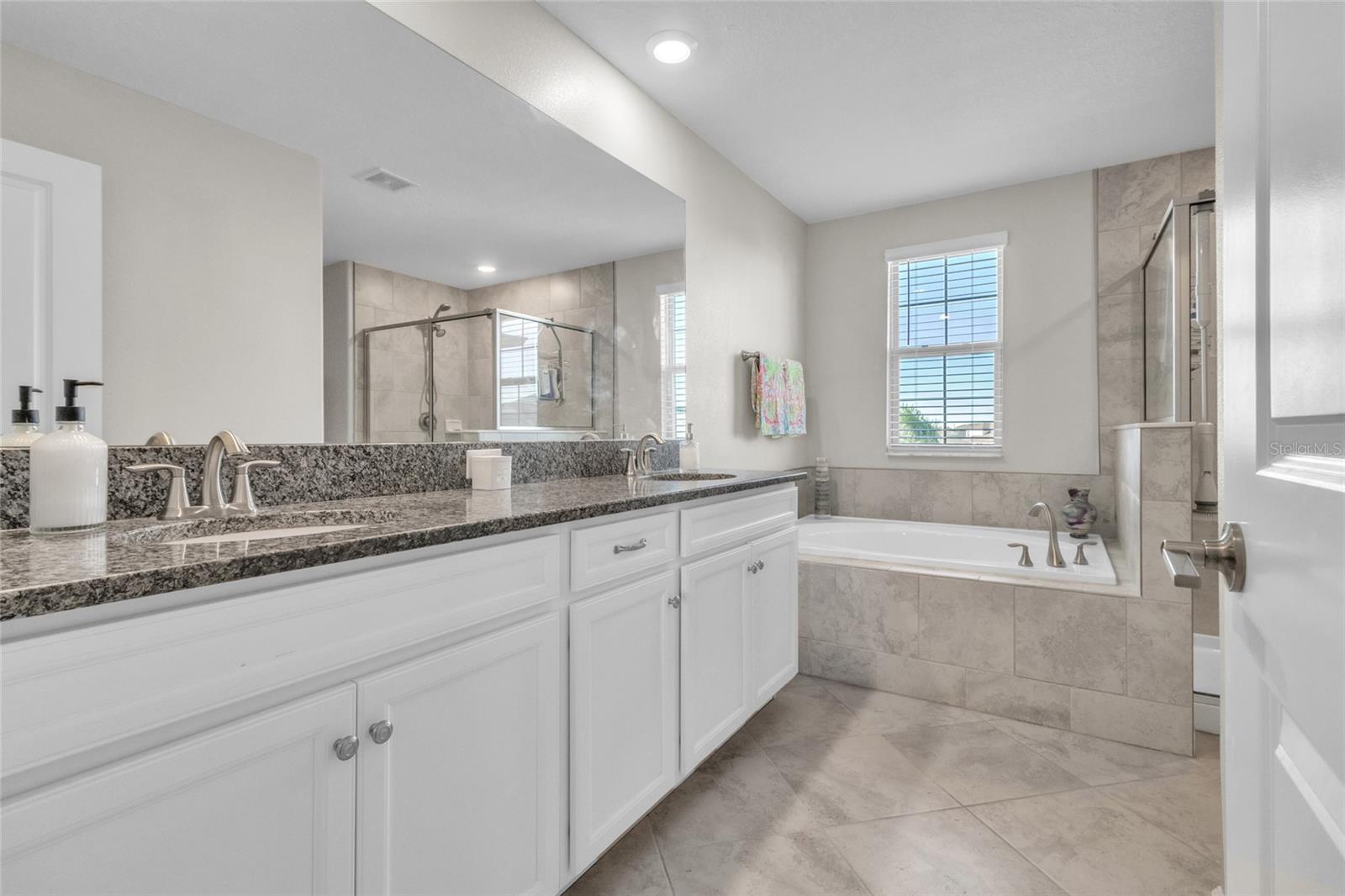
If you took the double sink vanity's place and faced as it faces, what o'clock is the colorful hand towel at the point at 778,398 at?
The colorful hand towel is roughly at 9 o'clock from the double sink vanity.

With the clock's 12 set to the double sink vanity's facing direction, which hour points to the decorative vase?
The decorative vase is roughly at 10 o'clock from the double sink vanity.

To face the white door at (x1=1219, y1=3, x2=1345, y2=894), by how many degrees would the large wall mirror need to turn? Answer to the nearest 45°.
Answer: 0° — it already faces it

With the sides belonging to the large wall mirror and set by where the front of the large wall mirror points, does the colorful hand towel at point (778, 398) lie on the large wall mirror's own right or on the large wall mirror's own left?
on the large wall mirror's own left

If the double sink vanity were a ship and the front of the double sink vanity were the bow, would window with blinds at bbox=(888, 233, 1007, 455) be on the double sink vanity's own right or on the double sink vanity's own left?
on the double sink vanity's own left

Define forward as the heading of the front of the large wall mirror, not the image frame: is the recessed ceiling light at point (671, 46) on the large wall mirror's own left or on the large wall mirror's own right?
on the large wall mirror's own left
